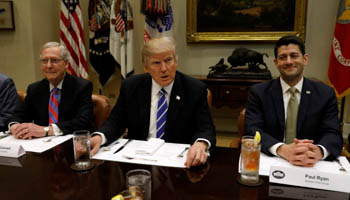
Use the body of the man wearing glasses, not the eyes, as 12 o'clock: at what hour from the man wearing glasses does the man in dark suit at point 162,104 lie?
The man in dark suit is roughly at 9 o'clock from the man wearing glasses.

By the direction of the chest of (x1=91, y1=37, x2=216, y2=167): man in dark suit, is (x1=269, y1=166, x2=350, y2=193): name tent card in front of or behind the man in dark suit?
in front

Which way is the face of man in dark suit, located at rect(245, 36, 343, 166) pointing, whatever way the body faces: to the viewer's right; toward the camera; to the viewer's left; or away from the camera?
toward the camera

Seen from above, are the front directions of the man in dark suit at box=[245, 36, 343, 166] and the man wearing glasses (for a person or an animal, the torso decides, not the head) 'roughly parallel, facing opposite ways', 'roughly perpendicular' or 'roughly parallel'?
roughly parallel

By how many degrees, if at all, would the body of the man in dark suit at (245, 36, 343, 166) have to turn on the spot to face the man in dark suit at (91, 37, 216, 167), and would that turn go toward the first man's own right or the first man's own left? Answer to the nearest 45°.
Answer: approximately 90° to the first man's own right

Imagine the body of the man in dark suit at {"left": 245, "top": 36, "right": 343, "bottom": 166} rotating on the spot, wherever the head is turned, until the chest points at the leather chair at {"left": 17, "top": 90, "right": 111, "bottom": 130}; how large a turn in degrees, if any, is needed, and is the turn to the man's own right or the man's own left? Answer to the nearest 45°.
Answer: approximately 90° to the man's own right

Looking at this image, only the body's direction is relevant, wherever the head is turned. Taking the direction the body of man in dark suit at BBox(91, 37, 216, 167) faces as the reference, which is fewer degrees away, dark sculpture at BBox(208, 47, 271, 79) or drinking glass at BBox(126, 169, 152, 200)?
the drinking glass

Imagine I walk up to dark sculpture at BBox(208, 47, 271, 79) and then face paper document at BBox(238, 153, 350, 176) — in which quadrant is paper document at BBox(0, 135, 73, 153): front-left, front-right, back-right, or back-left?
front-right

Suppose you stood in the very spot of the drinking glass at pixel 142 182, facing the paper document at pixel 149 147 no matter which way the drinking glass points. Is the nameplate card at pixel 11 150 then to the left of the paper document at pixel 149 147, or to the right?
left

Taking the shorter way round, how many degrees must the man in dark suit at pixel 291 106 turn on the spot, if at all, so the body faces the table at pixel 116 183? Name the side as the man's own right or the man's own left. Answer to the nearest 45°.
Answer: approximately 45° to the man's own right

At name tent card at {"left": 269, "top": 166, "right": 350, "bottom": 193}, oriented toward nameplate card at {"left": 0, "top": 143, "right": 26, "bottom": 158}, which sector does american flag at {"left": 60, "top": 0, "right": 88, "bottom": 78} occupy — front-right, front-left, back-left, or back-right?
front-right

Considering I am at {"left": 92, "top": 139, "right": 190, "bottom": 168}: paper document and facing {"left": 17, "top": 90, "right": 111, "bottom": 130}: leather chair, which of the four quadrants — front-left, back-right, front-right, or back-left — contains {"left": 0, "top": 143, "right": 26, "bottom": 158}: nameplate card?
front-left

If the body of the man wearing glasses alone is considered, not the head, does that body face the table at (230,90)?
no

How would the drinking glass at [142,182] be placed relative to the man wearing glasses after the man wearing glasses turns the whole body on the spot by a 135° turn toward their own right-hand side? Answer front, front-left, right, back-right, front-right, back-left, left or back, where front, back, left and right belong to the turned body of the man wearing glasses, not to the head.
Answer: back

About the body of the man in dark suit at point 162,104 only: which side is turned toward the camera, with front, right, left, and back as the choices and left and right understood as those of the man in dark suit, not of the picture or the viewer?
front

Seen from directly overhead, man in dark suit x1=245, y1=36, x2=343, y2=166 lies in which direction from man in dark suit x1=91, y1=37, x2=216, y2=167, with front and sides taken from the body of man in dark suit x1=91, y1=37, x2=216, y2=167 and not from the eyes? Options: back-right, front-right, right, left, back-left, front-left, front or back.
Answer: left

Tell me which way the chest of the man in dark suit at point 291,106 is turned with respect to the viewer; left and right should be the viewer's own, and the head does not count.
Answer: facing the viewer

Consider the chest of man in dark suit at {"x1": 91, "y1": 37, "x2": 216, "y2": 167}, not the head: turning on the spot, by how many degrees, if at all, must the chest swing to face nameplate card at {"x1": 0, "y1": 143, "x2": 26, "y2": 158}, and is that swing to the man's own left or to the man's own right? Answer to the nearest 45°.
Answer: approximately 45° to the man's own right
